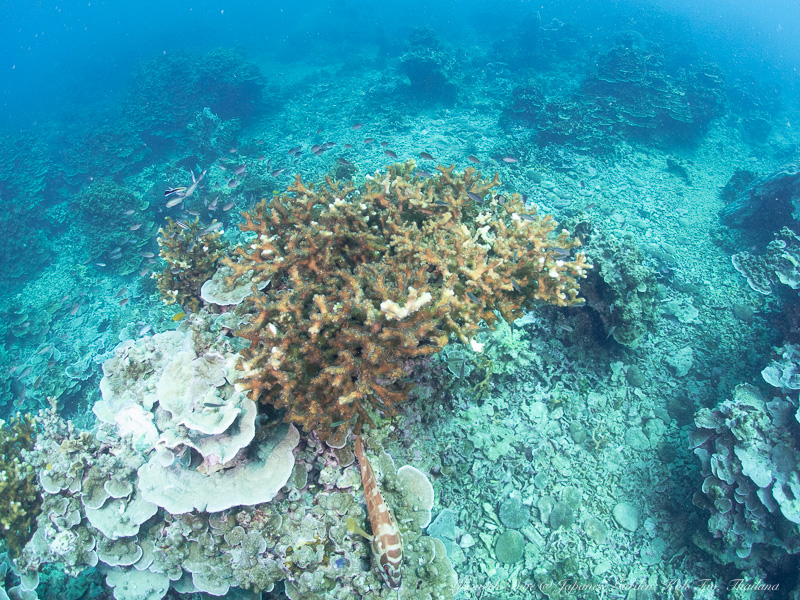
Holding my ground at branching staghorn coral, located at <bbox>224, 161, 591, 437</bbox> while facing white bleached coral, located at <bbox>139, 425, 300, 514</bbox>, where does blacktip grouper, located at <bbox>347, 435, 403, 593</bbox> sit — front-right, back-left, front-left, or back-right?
front-left
